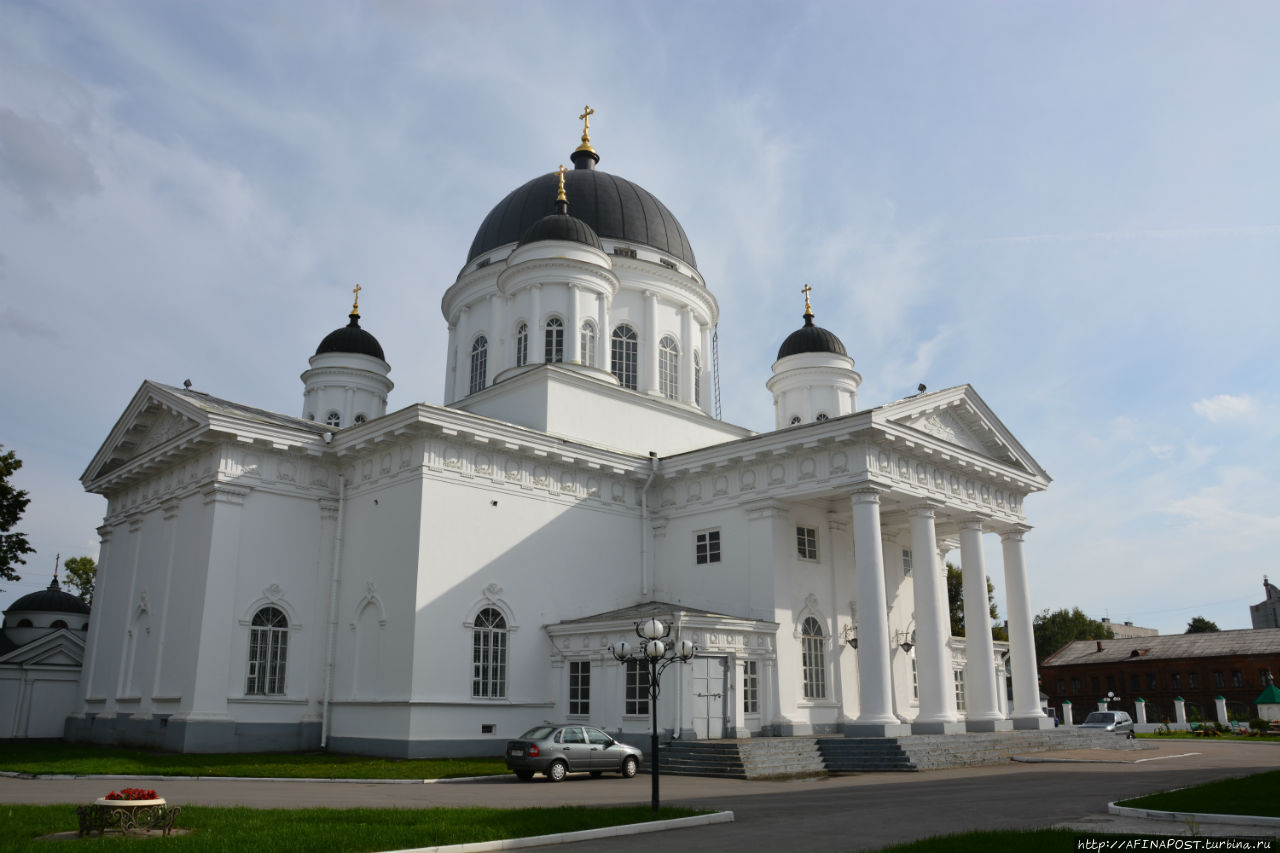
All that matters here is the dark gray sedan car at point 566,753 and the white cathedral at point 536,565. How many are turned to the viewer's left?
0

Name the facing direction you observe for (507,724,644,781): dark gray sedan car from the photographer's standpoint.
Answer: facing away from the viewer and to the right of the viewer

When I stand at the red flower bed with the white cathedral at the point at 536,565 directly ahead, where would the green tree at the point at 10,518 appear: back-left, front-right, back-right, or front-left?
front-left

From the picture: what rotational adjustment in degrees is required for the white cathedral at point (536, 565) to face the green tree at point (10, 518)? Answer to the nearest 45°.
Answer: approximately 135° to its right

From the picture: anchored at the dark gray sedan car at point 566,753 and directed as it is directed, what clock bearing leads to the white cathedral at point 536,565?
The white cathedral is roughly at 10 o'clock from the dark gray sedan car.

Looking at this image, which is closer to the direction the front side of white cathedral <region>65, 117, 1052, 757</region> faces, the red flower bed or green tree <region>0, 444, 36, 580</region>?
the red flower bed

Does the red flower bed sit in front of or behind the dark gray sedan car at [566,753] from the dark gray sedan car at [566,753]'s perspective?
behind

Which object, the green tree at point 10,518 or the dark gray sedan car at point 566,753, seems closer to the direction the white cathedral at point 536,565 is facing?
the dark gray sedan car
